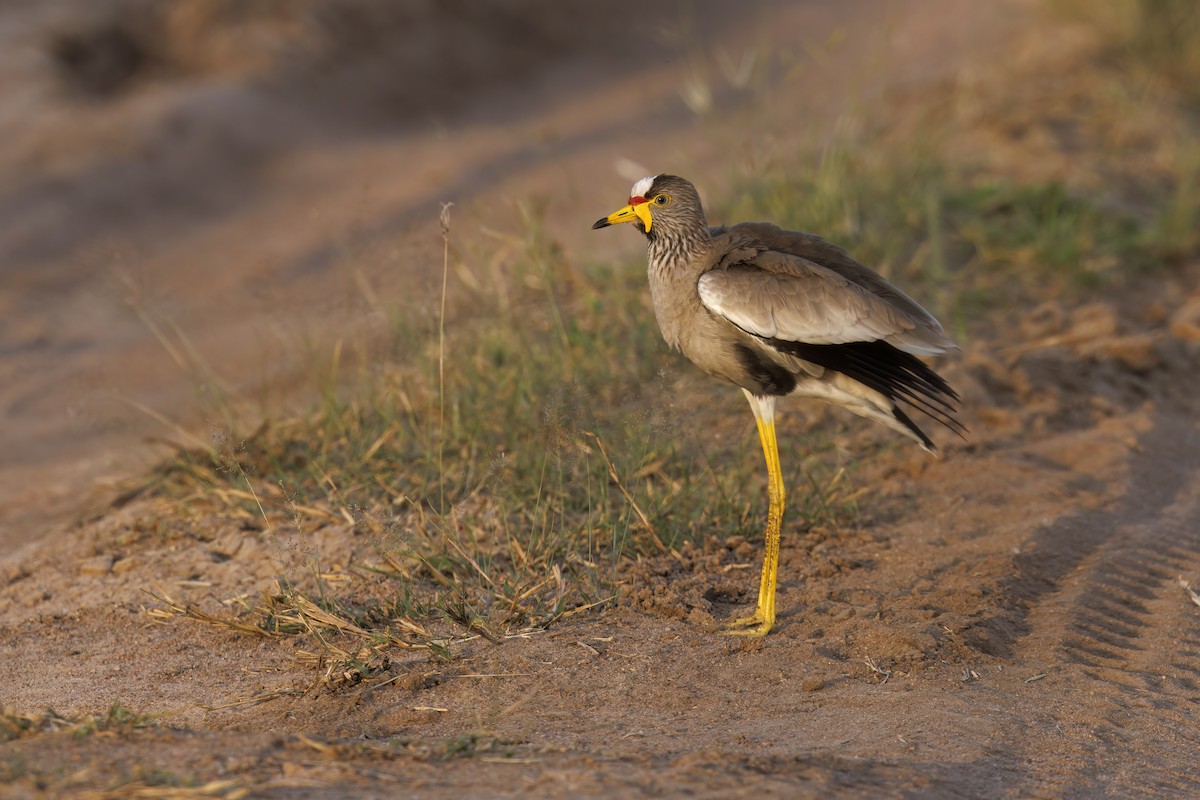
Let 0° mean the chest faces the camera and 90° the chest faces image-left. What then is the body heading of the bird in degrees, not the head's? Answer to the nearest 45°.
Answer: approximately 90°
